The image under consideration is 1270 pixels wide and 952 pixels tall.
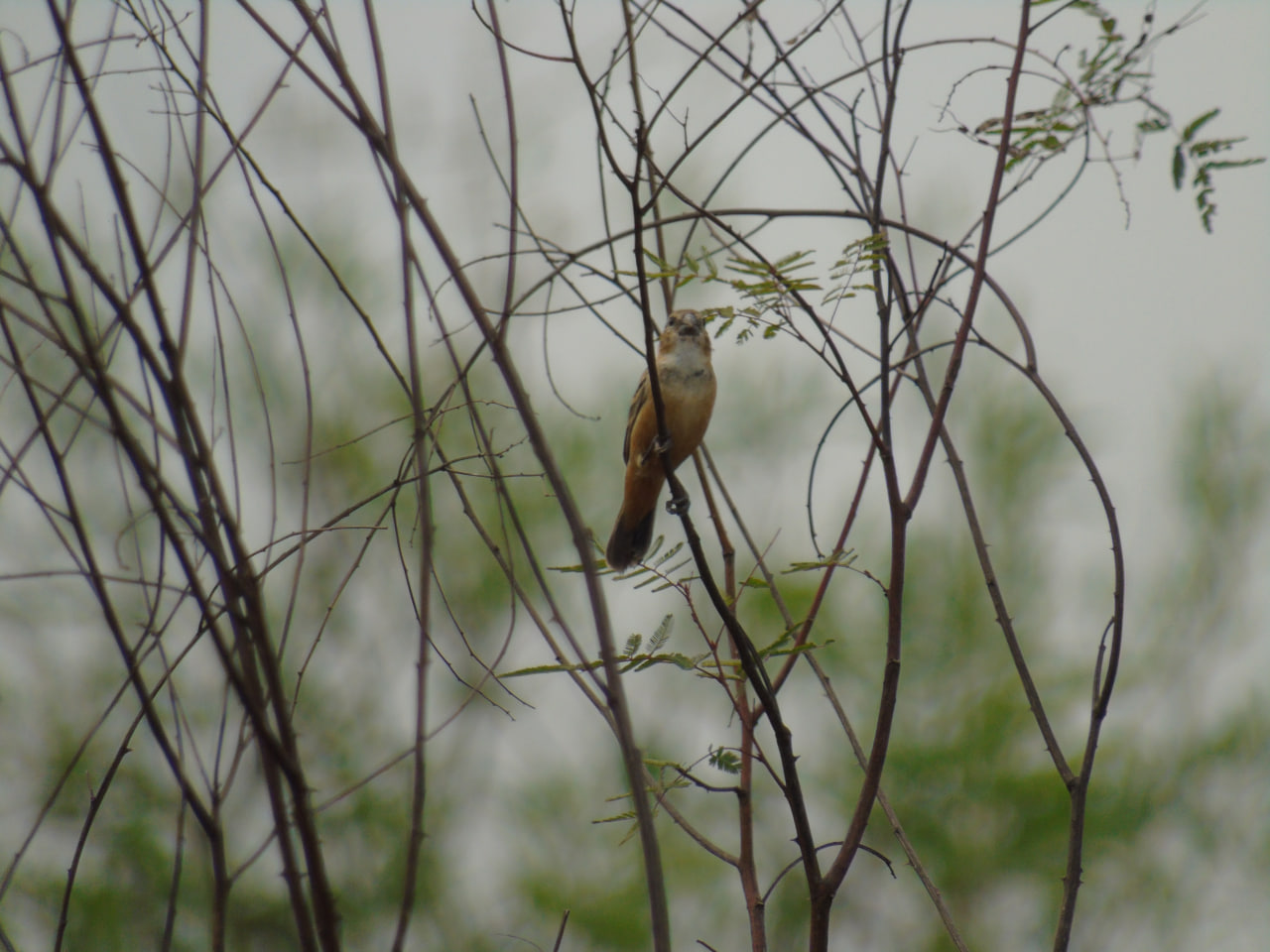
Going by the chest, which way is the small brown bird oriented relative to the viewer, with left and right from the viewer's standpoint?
facing the viewer and to the right of the viewer
